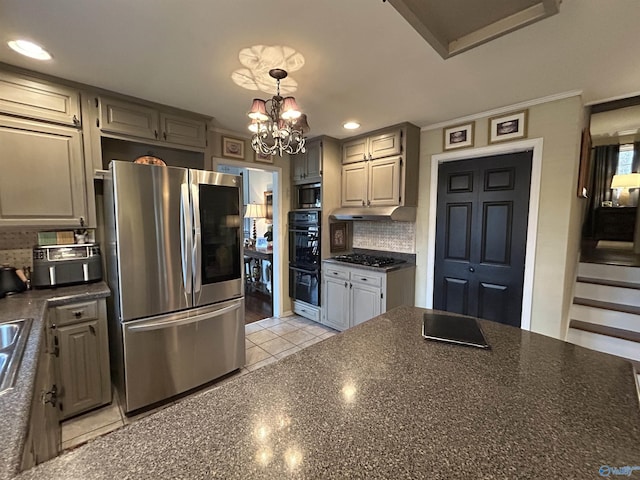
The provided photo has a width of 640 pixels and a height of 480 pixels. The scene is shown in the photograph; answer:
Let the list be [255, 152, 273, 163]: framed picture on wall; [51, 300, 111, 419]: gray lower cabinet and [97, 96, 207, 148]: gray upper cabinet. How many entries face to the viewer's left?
0

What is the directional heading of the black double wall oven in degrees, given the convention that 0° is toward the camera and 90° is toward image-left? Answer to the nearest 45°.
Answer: approximately 45°

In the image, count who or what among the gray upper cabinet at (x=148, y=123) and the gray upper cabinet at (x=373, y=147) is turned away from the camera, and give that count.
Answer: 0

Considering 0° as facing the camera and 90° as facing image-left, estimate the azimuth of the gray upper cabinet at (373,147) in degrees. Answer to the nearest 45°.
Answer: approximately 45°

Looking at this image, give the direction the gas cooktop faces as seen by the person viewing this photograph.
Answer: facing the viewer and to the left of the viewer

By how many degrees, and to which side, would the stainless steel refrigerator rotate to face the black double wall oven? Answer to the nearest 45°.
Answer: approximately 90° to its left

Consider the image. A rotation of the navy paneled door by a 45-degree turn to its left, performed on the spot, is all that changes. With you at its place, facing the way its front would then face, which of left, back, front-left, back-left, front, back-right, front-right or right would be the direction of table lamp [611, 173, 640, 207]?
back-left

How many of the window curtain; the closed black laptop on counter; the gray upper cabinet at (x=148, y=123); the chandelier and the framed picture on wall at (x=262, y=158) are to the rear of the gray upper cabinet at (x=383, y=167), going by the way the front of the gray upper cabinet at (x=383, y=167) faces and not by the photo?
1

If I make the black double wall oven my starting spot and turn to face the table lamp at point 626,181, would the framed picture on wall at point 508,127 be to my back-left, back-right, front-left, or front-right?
front-right

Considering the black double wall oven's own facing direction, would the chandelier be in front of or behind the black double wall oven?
in front

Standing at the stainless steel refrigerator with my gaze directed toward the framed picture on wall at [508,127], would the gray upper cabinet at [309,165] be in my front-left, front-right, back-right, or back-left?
front-left

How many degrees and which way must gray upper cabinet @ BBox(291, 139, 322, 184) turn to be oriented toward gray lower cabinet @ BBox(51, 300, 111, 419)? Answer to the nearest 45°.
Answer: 0° — it already faces it

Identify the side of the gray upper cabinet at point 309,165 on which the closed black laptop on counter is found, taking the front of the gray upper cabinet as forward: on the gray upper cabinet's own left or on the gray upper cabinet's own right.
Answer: on the gray upper cabinet's own left
